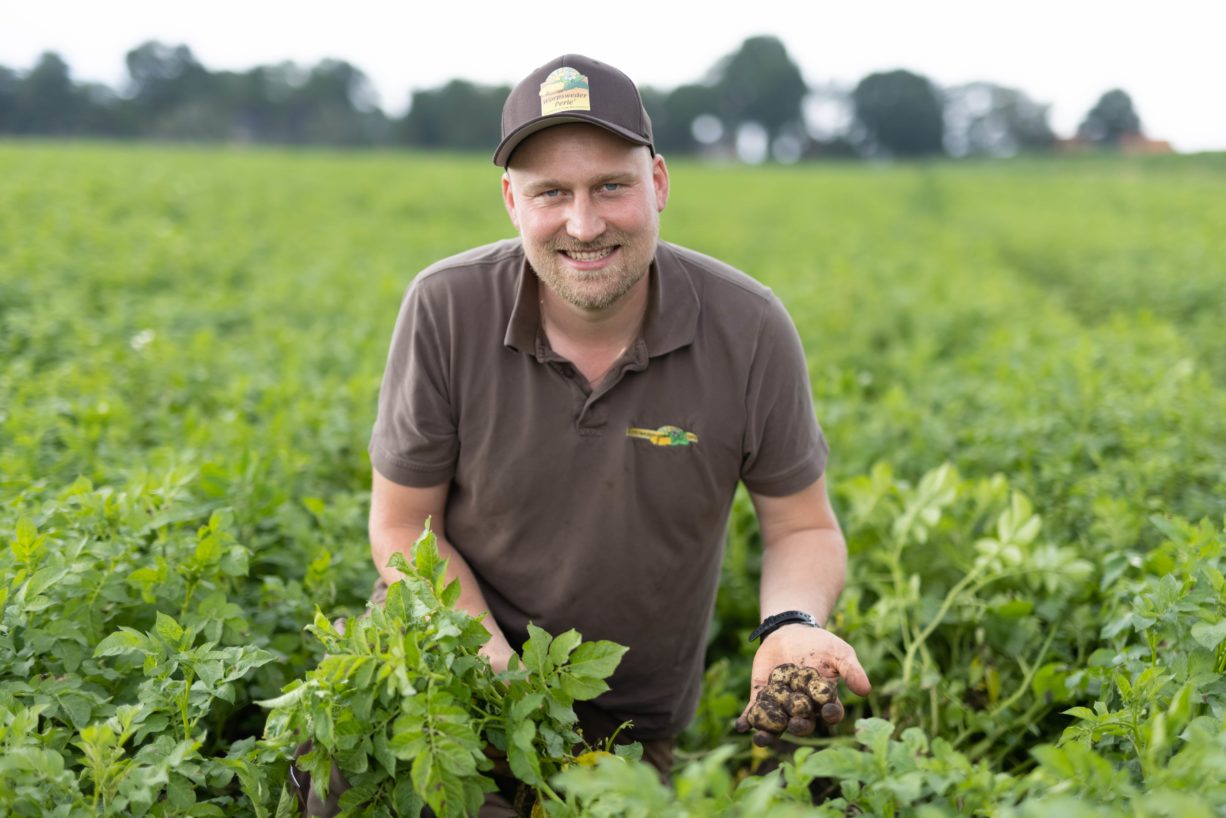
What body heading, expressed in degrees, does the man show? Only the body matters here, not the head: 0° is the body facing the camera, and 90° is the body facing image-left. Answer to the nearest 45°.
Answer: approximately 0°
